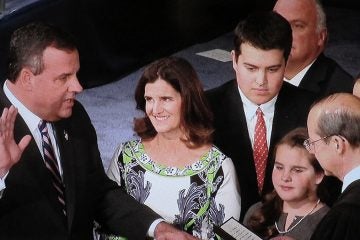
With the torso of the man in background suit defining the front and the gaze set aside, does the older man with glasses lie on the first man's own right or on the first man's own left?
on the first man's own left

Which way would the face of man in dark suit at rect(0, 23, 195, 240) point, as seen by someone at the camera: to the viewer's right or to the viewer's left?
to the viewer's right

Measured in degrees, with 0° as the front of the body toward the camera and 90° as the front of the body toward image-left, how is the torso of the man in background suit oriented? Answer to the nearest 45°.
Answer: approximately 45°

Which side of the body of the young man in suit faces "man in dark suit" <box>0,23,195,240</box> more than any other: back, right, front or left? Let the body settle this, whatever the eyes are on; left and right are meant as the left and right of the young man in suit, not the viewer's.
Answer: right

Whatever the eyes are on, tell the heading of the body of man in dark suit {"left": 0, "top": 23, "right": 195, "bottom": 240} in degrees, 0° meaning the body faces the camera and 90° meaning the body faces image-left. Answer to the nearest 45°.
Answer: approximately 315°

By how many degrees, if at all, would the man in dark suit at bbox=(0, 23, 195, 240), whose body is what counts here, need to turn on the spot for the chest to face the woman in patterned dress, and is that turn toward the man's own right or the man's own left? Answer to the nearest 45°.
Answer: approximately 45° to the man's own left

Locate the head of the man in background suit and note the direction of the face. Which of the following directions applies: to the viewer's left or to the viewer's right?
to the viewer's left
